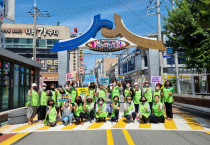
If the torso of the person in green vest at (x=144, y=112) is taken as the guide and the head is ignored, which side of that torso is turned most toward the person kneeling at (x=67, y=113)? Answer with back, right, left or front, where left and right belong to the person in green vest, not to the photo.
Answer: right

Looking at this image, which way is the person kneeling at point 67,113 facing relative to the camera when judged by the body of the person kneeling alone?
toward the camera

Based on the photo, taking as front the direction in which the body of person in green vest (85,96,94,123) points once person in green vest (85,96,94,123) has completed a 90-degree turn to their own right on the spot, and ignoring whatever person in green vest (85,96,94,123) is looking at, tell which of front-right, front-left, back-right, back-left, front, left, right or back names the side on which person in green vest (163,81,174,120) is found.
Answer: back

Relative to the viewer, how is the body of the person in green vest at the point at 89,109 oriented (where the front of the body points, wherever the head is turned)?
toward the camera

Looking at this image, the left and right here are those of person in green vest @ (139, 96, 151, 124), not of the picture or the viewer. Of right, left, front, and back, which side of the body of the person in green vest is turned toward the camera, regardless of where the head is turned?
front

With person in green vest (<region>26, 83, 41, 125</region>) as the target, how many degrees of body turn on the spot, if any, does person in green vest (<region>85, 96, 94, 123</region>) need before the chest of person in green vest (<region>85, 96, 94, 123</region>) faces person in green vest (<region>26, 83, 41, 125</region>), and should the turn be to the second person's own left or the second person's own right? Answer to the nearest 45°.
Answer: approximately 90° to the second person's own right

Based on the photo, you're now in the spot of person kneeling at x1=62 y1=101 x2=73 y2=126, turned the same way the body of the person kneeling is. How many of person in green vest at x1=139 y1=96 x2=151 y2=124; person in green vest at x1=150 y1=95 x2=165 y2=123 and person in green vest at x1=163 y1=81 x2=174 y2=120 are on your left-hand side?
3

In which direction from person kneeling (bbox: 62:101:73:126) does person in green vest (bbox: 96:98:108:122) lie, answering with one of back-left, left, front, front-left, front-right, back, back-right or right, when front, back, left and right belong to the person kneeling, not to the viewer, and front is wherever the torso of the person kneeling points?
left

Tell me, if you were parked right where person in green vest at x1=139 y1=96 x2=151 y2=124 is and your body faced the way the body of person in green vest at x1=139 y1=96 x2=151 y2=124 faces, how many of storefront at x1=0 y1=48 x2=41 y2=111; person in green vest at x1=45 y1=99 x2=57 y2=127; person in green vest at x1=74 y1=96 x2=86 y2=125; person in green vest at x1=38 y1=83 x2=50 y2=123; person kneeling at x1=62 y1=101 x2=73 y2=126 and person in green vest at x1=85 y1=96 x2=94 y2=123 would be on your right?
6

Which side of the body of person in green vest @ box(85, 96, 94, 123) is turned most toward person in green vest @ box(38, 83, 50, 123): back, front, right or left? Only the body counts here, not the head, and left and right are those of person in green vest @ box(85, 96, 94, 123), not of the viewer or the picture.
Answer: right

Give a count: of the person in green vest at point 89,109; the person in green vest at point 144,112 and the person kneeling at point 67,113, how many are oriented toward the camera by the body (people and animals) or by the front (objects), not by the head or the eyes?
3

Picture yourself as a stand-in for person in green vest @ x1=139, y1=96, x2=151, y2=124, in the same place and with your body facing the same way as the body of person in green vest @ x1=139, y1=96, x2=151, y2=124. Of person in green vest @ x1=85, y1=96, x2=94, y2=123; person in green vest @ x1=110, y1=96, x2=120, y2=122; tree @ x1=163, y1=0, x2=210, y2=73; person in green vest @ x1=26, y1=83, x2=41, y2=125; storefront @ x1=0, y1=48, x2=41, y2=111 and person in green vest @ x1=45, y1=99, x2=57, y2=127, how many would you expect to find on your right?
5
